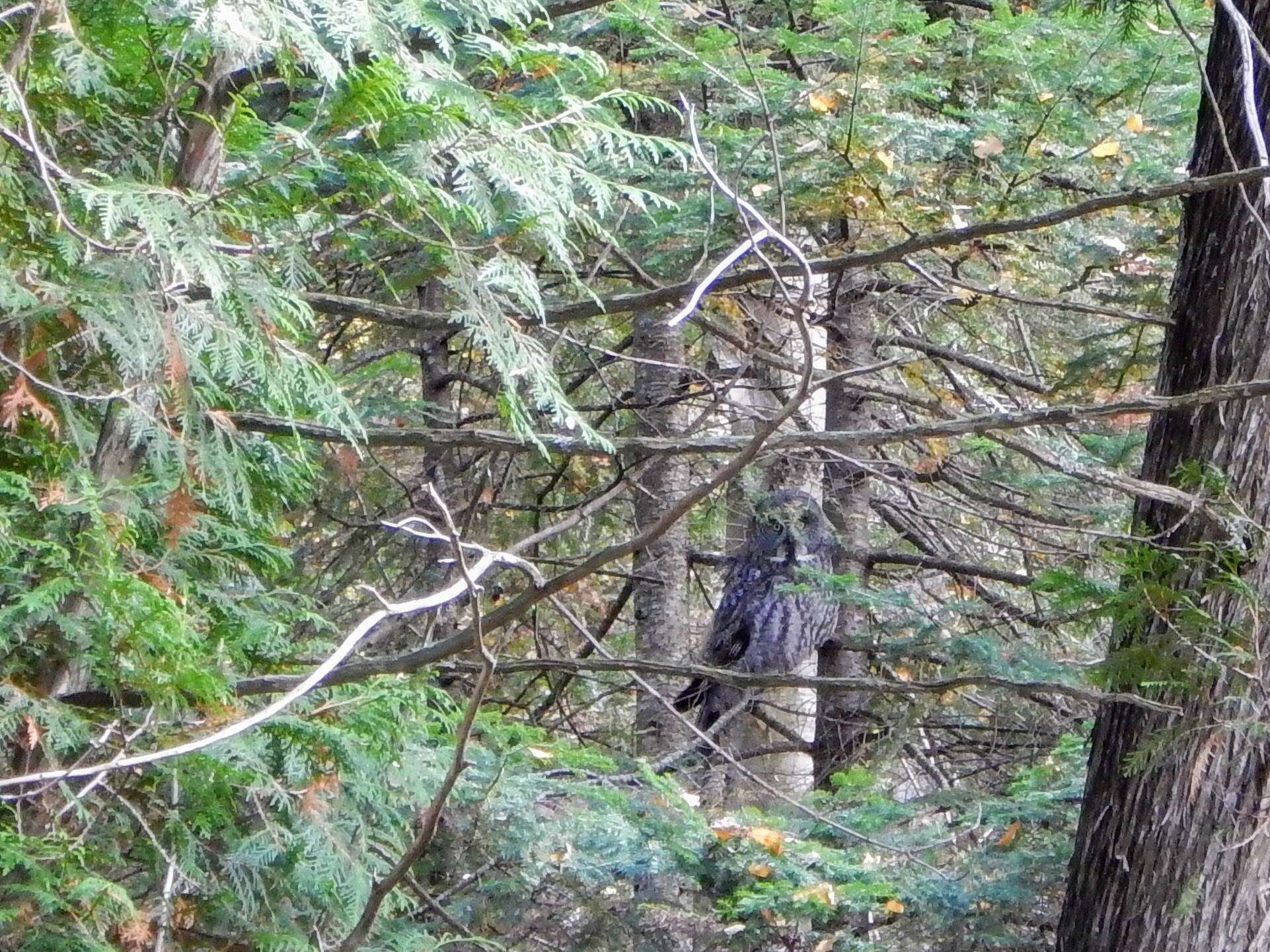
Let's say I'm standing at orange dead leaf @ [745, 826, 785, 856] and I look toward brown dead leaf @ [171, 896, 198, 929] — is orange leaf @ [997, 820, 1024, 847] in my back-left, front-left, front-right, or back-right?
back-left

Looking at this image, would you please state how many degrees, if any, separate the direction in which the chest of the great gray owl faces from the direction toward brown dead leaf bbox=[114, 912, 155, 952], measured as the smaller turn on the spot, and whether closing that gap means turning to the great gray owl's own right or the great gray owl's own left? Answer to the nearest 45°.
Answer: approximately 45° to the great gray owl's own right

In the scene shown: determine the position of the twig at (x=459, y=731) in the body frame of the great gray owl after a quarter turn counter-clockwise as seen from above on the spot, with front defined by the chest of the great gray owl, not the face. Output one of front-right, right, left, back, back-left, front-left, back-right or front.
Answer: back-right

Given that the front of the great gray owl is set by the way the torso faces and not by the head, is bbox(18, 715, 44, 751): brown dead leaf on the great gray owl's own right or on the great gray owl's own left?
on the great gray owl's own right

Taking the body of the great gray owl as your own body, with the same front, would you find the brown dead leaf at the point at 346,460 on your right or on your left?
on your right

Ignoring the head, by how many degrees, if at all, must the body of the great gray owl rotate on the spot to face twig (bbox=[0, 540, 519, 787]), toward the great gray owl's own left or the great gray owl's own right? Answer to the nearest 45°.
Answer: approximately 45° to the great gray owl's own right

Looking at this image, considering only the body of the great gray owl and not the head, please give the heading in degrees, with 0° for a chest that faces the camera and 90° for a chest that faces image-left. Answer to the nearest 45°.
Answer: approximately 315°
